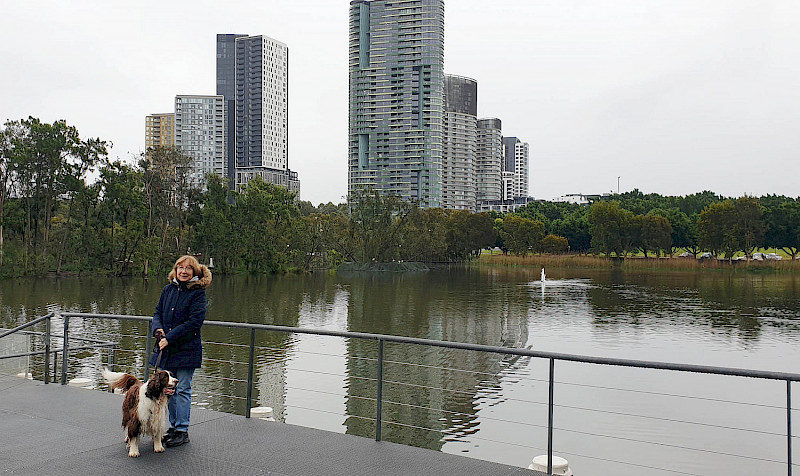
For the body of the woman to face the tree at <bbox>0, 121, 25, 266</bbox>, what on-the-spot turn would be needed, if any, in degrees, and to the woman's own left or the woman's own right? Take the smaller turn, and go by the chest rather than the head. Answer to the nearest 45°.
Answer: approximately 135° to the woman's own right

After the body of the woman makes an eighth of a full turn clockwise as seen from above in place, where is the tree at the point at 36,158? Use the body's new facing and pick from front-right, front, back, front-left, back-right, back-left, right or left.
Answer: right

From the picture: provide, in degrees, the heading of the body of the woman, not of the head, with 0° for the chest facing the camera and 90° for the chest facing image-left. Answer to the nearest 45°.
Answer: approximately 45°
